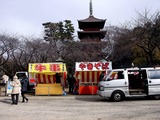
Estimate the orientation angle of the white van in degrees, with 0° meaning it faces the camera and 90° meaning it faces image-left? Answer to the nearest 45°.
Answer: approximately 90°

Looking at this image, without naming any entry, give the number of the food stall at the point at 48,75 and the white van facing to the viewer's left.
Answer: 1

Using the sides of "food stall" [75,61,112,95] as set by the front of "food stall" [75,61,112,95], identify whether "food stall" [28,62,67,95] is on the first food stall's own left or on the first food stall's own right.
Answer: on the first food stall's own right

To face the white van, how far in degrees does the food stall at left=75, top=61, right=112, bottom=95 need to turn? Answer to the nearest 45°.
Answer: approximately 45° to its left

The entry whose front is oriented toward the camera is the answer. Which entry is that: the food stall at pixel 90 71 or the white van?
the food stall

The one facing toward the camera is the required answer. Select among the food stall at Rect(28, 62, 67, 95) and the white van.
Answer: the food stall

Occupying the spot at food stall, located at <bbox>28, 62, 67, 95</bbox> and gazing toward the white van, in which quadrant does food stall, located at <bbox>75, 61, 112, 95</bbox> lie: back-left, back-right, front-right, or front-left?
front-left

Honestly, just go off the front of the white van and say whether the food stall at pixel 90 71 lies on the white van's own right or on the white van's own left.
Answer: on the white van's own right

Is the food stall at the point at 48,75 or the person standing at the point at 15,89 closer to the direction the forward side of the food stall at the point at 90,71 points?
the person standing

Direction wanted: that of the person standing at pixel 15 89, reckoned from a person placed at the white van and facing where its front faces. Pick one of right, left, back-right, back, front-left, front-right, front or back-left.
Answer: front

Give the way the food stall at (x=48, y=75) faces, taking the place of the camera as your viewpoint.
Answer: facing the viewer

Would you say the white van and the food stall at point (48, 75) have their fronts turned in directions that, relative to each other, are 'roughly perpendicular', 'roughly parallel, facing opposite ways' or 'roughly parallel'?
roughly perpendicular

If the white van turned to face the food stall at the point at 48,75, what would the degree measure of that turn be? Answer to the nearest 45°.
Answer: approximately 45° to its right
